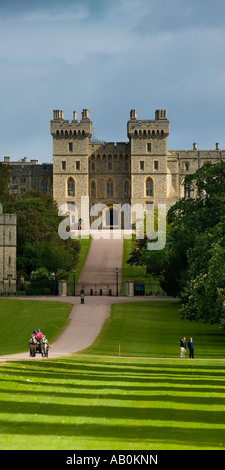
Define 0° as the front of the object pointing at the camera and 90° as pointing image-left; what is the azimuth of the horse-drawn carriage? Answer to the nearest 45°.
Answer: approximately 0°
